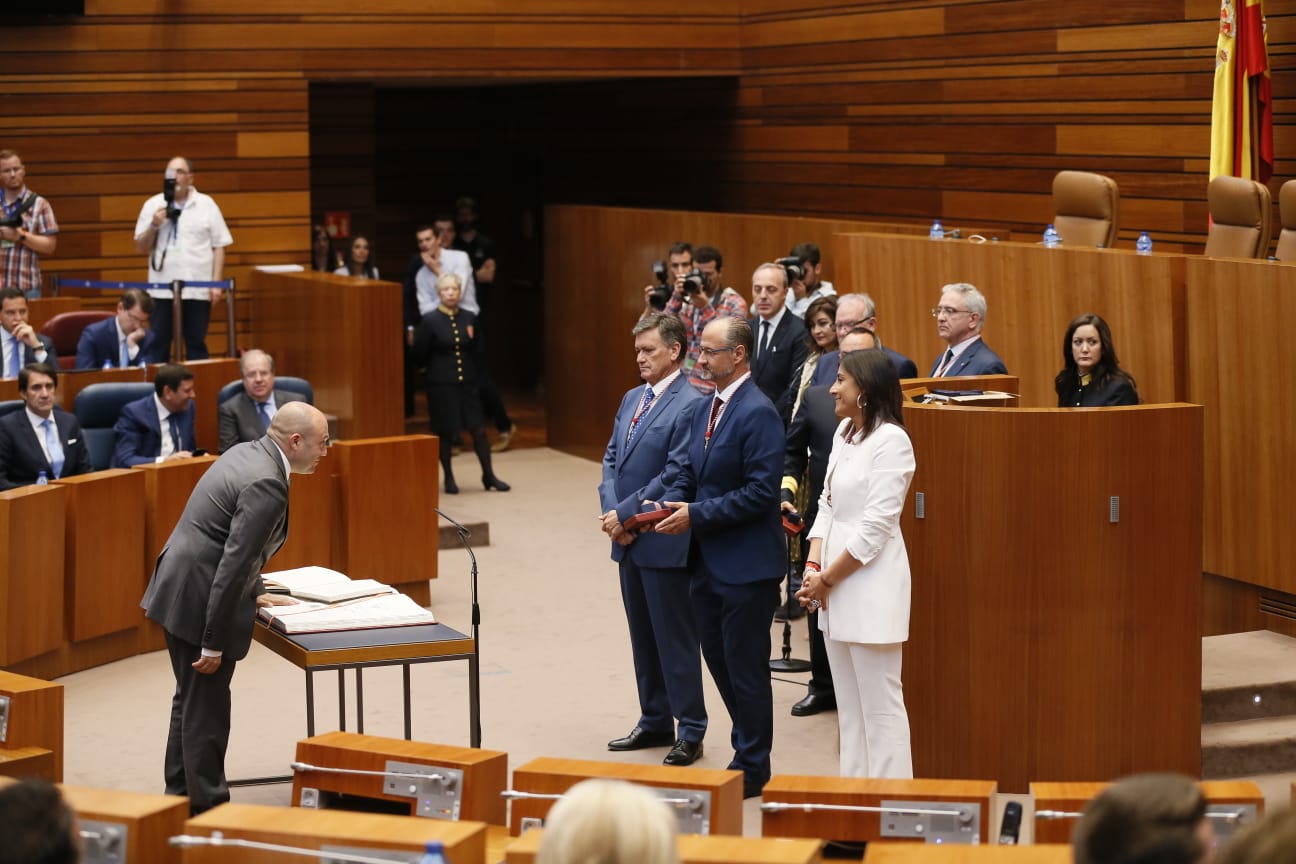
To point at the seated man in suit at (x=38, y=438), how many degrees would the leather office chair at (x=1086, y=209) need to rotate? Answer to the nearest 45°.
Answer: approximately 45° to its right

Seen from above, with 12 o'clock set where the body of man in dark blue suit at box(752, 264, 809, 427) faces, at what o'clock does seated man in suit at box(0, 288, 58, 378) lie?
The seated man in suit is roughly at 2 o'clock from the man in dark blue suit.

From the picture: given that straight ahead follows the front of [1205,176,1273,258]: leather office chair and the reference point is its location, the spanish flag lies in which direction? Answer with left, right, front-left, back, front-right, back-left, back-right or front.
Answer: back-right

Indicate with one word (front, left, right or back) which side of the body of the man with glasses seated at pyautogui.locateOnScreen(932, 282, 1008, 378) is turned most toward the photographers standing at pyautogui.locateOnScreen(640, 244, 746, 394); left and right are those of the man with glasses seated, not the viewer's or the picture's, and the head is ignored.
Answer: right

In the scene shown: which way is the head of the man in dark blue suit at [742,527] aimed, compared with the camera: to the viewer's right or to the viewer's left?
to the viewer's left

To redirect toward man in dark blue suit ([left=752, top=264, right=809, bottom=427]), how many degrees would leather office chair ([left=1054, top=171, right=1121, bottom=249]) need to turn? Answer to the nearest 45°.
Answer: approximately 45° to its right

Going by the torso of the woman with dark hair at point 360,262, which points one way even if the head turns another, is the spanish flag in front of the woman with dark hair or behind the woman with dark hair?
in front

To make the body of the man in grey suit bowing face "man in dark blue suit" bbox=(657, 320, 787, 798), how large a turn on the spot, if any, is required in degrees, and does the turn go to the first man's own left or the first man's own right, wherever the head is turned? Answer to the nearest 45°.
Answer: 0° — they already face them

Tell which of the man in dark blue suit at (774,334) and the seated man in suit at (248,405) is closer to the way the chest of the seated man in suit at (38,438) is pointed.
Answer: the man in dark blue suit

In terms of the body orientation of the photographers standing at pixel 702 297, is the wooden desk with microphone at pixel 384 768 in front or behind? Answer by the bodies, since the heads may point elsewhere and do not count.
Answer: in front

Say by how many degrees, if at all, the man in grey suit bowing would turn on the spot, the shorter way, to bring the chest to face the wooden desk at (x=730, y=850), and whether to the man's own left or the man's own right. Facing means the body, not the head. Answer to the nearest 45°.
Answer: approximately 90° to the man's own right
